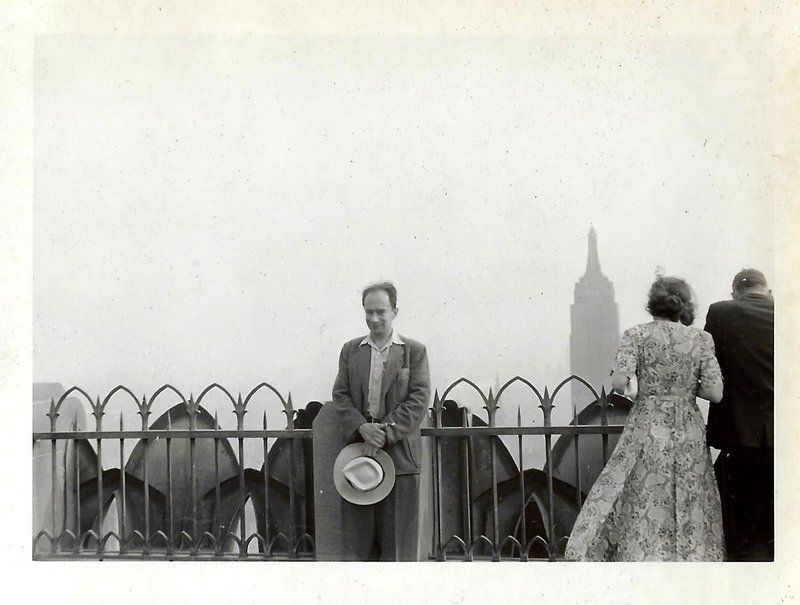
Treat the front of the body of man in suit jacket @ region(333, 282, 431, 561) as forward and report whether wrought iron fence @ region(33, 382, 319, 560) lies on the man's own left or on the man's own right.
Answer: on the man's own right

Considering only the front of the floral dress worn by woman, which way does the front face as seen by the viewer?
away from the camera

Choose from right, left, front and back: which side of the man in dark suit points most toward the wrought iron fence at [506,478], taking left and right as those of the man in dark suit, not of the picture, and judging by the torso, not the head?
left

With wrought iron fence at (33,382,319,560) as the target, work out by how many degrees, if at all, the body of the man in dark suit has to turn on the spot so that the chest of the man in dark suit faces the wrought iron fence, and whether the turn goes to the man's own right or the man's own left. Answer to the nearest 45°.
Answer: approximately 90° to the man's own left

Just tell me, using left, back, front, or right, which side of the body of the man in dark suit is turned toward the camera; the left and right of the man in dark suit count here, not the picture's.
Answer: back

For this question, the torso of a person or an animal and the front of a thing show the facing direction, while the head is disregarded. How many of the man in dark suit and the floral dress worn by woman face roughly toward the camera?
0

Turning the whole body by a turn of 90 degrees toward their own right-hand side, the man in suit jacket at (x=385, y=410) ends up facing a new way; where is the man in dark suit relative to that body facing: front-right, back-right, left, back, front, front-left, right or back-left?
back

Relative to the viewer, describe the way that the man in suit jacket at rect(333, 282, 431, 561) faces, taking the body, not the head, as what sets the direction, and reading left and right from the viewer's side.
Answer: facing the viewer

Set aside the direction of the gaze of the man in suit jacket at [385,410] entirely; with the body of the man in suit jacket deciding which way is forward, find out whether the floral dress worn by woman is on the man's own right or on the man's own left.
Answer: on the man's own left
